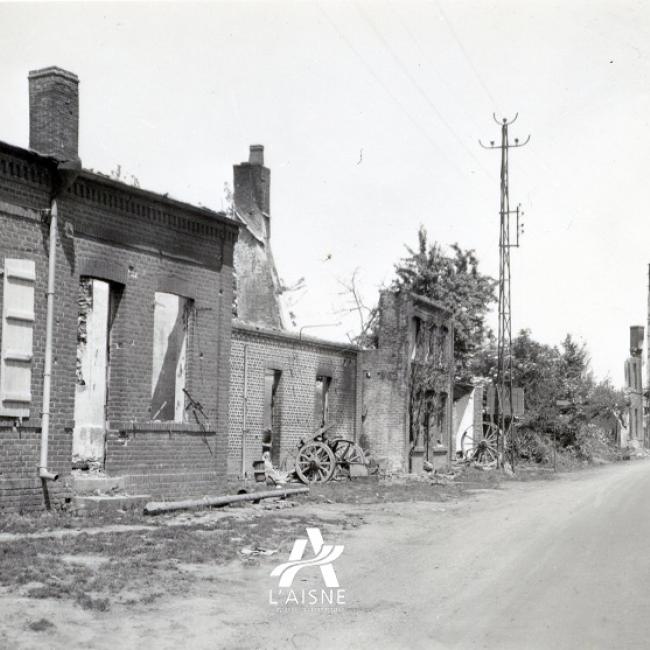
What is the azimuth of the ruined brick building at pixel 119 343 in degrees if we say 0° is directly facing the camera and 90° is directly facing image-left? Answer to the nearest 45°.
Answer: approximately 315°

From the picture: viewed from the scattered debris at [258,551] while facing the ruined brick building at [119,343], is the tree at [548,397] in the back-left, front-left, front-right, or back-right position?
front-right

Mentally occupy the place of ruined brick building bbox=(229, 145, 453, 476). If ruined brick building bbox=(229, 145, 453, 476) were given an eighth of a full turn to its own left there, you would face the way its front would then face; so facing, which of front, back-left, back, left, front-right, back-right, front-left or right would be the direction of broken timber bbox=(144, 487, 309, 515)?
right

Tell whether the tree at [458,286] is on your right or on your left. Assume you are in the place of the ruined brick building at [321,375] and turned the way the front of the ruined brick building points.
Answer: on your left

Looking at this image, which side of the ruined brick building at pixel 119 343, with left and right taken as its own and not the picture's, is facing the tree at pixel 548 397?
left

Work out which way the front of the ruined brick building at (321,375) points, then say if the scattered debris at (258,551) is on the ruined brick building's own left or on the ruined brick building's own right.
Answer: on the ruined brick building's own right

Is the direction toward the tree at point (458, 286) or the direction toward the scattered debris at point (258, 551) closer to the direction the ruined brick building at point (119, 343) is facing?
the scattered debris
